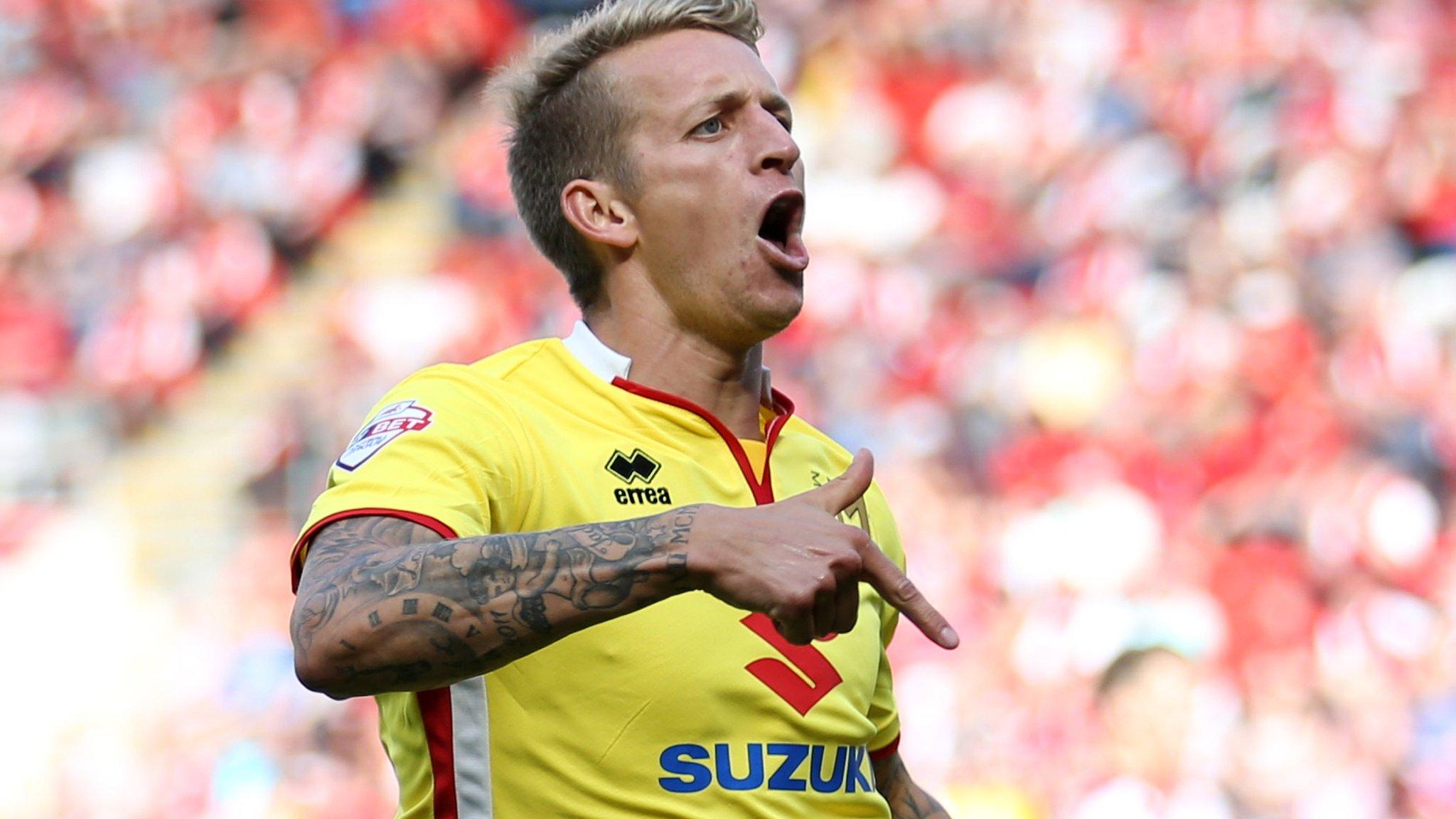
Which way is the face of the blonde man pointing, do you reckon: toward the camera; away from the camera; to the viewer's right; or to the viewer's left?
to the viewer's right

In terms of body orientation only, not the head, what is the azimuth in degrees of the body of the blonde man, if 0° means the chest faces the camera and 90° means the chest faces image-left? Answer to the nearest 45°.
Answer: approximately 315°
